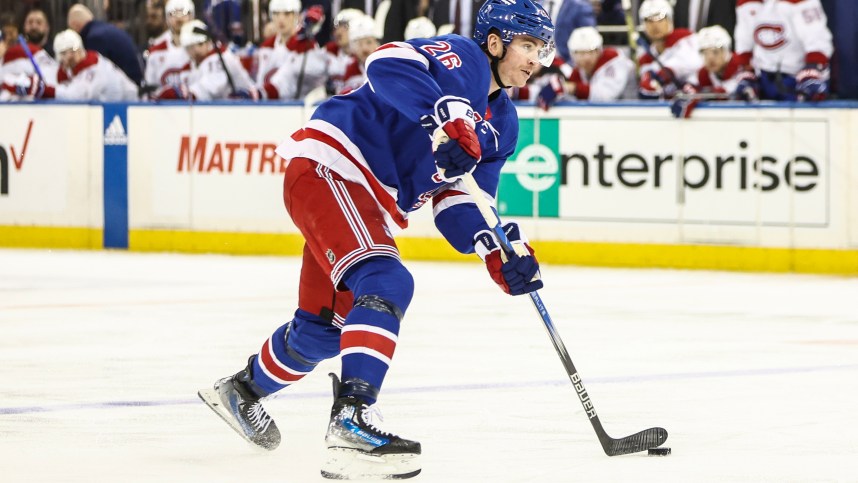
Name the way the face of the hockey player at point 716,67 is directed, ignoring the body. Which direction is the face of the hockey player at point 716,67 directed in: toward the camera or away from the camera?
toward the camera

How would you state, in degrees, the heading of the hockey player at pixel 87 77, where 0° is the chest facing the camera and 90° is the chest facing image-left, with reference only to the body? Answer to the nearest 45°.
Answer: approximately 45°

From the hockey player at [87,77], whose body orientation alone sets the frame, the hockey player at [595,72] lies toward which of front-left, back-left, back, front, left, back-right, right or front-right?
left

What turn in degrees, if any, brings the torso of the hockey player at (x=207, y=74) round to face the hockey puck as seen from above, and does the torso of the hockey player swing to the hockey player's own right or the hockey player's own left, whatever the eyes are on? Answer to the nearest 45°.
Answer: approximately 45° to the hockey player's own left

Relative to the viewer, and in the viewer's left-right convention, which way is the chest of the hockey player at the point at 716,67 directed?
facing the viewer and to the left of the viewer

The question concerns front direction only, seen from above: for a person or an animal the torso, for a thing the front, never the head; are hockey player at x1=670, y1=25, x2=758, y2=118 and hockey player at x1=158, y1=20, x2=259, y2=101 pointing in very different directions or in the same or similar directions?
same or similar directions

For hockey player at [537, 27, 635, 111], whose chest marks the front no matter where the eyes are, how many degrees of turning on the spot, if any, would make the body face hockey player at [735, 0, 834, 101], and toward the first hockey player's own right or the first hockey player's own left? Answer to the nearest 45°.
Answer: approximately 90° to the first hockey player's own left

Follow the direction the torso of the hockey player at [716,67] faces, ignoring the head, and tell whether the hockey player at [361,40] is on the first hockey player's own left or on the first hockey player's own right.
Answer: on the first hockey player's own right

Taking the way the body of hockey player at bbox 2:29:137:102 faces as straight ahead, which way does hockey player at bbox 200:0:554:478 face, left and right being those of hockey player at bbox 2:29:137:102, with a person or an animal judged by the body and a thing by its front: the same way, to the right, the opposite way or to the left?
to the left

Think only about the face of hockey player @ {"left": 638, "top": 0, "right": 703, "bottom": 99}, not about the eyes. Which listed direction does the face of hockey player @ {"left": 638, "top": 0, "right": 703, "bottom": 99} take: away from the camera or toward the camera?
toward the camera

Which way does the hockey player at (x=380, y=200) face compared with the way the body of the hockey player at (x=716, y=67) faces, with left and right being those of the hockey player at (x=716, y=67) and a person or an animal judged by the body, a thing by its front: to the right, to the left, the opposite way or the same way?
to the left

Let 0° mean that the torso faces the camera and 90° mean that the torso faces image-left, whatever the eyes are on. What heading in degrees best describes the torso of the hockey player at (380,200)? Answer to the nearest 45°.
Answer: approximately 315°

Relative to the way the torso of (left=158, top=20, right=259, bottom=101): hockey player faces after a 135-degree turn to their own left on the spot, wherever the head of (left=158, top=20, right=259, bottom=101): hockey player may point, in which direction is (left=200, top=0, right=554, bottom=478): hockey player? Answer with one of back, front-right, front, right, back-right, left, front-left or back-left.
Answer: right
